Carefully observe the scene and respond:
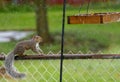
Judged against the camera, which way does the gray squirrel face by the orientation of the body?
to the viewer's right
